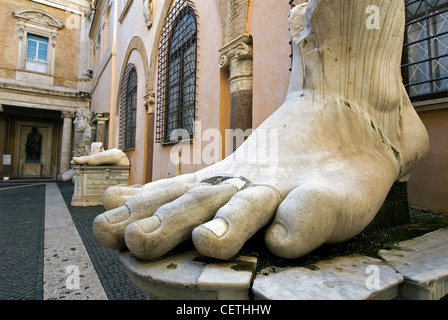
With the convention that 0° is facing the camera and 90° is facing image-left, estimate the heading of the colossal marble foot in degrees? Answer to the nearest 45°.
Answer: approximately 45°

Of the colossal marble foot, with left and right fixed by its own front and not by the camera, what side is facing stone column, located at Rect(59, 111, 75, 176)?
right

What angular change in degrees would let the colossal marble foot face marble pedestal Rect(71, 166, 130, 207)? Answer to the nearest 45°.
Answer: approximately 90° to its right

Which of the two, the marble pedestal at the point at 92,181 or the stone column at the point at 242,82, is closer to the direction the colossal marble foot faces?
the marble pedestal

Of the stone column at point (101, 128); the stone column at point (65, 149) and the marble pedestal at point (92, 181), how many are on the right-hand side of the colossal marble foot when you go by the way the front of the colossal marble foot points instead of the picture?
3

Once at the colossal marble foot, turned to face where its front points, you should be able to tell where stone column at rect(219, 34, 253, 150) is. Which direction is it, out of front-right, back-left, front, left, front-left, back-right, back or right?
back-right
